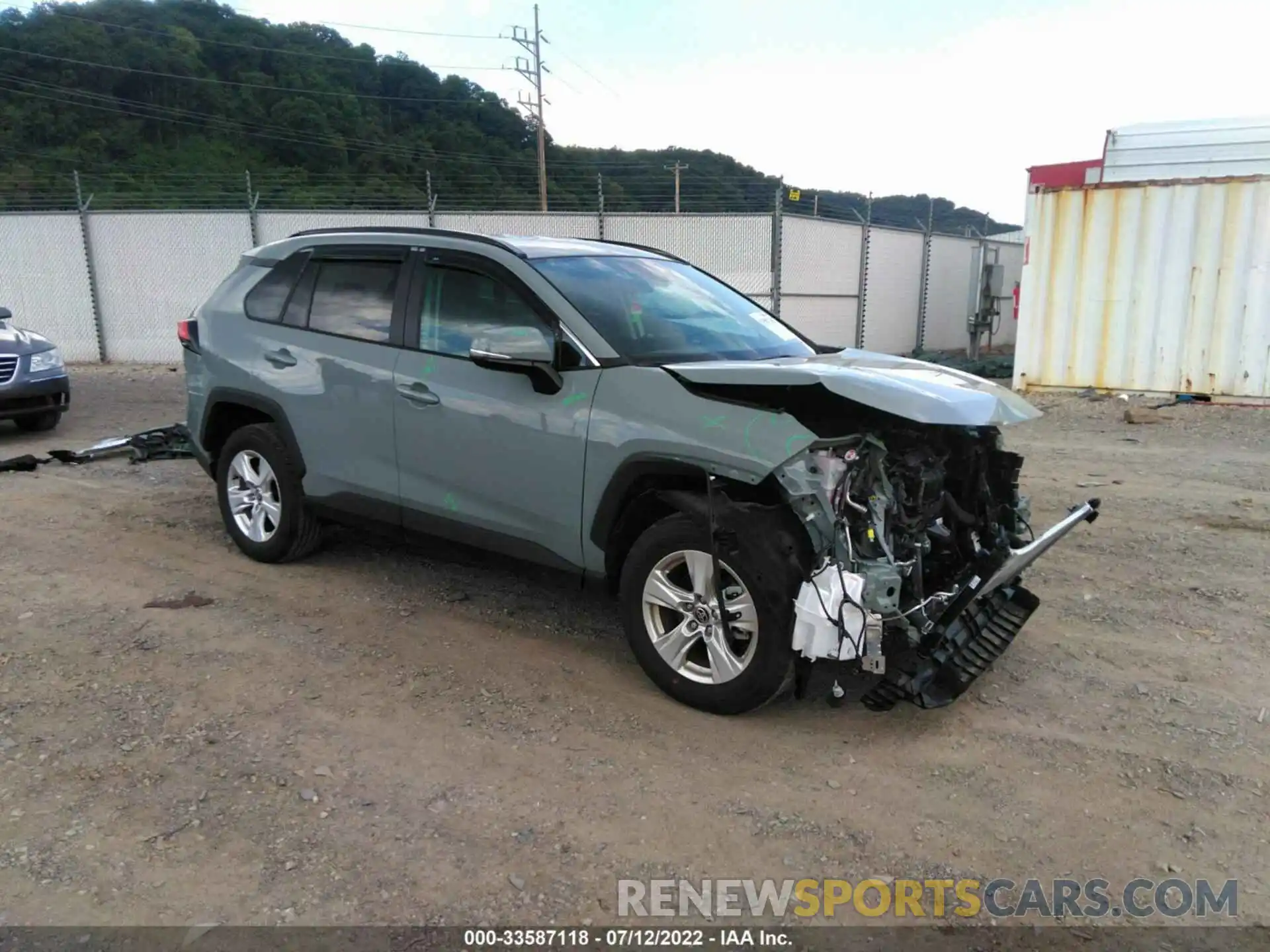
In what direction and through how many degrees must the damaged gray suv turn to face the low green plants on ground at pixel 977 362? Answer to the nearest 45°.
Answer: approximately 90° to its left

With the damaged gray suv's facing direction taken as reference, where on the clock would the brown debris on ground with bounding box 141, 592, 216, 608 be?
The brown debris on ground is roughly at 5 o'clock from the damaged gray suv.

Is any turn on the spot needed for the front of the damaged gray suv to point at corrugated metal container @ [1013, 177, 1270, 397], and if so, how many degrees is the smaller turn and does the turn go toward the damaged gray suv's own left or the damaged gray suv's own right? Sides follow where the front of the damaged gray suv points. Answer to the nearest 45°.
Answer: approximately 90° to the damaged gray suv's own left

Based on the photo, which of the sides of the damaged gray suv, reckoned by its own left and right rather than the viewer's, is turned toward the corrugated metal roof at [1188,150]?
left

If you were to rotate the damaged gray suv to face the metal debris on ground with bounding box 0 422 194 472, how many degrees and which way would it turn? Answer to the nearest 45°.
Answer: approximately 180°

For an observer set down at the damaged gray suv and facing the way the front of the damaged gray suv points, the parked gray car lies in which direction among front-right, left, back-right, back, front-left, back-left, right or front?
back

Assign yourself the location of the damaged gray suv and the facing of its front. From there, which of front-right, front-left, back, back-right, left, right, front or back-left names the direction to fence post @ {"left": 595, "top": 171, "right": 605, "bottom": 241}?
back-left

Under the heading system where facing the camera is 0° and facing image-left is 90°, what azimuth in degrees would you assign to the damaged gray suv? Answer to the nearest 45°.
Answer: approximately 315°

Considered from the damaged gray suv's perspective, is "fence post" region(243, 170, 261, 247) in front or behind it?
behind

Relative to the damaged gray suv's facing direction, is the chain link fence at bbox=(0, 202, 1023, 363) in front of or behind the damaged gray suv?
behind

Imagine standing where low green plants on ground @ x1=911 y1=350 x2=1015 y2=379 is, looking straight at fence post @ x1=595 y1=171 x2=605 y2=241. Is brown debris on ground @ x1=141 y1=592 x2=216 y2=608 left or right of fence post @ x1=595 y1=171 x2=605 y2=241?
left
